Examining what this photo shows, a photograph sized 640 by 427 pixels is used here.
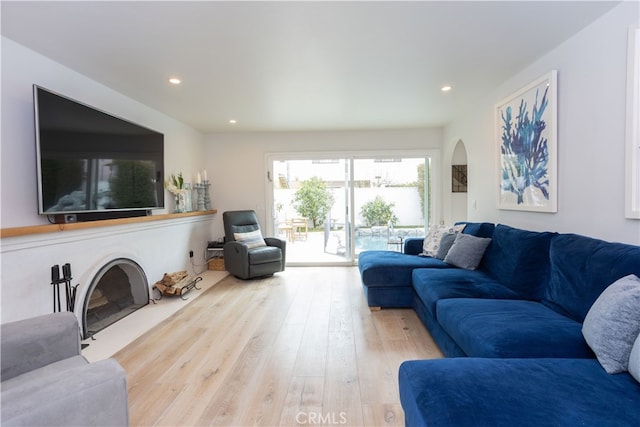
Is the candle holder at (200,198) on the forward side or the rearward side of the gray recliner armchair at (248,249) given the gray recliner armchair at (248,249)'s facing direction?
on the rearward side

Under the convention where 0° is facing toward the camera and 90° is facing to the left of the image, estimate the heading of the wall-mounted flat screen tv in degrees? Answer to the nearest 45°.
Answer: approximately 315°

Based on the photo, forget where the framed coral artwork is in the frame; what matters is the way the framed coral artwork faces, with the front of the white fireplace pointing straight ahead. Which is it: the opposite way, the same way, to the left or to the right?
the opposite way

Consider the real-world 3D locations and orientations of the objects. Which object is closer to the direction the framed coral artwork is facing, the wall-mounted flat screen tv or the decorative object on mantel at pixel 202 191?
the wall-mounted flat screen tv

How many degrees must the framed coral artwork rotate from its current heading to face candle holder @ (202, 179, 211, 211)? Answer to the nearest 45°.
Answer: approximately 45° to its right

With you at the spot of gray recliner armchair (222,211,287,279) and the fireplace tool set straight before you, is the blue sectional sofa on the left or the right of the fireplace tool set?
left

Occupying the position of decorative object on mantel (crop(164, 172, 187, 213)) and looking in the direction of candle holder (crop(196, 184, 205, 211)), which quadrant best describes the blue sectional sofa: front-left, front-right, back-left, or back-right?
back-right

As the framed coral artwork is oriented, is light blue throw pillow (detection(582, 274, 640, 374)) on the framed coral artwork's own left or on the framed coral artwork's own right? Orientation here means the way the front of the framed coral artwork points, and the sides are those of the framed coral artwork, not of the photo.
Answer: on the framed coral artwork's own left

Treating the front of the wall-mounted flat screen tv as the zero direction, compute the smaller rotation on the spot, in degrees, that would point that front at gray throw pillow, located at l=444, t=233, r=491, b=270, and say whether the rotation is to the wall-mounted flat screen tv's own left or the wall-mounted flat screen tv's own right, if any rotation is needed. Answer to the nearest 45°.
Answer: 0° — it already faces it

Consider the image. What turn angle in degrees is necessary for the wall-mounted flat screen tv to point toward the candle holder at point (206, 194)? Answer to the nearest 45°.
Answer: approximately 90° to its left
